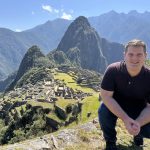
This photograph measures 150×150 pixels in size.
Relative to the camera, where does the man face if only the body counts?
toward the camera
